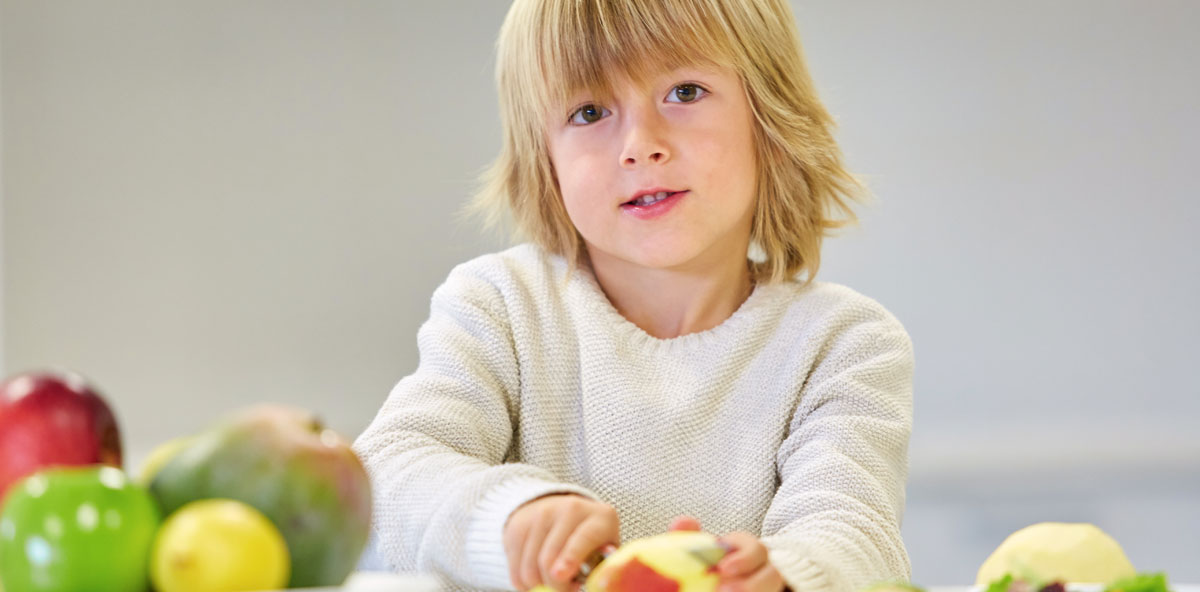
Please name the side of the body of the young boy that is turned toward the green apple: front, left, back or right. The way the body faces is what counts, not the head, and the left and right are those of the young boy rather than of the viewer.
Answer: right

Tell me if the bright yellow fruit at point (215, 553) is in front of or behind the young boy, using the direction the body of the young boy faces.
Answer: in front

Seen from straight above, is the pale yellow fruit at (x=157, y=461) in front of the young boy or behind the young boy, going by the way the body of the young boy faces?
in front

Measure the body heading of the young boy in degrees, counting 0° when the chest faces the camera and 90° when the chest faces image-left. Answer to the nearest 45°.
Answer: approximately 0°

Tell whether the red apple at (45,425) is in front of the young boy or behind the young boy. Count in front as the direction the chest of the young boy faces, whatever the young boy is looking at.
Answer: in front

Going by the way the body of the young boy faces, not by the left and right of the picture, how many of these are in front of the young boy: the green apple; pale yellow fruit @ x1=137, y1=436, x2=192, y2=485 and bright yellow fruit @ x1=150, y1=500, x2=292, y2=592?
3
